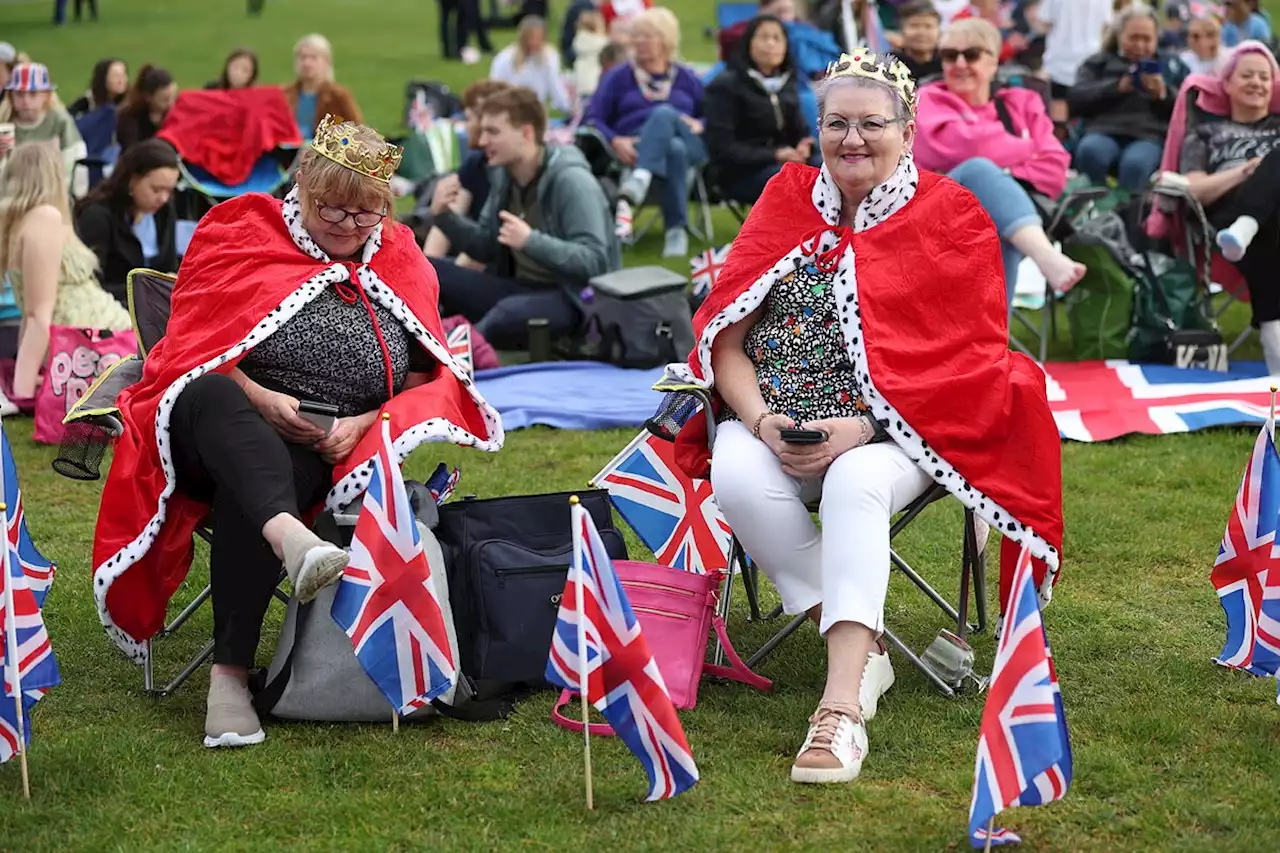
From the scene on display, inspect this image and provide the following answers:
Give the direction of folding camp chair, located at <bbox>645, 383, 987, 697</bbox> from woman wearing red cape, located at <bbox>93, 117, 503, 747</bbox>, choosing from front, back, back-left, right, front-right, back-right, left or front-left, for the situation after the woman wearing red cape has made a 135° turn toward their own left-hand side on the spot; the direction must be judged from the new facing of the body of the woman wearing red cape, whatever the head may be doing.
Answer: right

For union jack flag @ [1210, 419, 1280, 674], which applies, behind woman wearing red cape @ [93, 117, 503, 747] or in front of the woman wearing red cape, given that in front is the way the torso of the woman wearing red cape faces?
in front

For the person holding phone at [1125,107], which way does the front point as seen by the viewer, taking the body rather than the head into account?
toward the camera

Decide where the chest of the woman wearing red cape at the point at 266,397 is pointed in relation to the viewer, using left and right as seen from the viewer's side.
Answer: facing the viewer and to the right of the viewer

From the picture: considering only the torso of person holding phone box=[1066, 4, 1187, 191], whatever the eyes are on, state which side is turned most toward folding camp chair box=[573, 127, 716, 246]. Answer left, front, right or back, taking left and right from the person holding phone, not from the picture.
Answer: right

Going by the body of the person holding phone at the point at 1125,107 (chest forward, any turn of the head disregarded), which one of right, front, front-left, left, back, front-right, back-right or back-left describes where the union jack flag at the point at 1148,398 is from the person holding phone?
front

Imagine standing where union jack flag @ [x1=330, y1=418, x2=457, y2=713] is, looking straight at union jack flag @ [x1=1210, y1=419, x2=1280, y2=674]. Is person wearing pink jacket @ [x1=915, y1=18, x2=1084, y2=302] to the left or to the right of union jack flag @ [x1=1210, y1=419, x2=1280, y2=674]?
left

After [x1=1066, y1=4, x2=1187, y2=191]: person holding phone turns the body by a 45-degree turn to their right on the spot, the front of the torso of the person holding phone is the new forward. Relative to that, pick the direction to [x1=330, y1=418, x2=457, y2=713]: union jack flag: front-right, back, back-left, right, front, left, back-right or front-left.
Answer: front-left

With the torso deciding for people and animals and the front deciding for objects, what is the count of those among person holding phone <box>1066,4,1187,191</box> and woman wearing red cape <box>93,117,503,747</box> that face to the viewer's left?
0

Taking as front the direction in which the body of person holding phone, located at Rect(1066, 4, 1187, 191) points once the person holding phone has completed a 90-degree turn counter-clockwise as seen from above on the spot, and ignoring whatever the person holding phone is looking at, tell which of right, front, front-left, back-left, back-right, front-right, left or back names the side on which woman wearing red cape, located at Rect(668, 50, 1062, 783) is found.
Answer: right

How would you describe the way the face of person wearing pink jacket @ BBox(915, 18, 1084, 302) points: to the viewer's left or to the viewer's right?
to the viewer's left

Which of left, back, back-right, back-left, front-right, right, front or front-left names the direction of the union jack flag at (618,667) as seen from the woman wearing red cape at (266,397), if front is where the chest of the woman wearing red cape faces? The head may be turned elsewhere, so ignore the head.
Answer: front

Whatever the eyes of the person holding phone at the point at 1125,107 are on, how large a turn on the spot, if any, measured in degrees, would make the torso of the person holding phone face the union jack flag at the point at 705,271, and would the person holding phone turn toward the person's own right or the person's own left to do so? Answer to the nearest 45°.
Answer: approximately 45° to the person's own right
